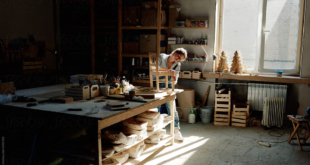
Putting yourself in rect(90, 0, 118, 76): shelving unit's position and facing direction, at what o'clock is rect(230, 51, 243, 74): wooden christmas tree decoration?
The wooden christmas tree decoration is roughly at 10 o'clock from the shelving unit.

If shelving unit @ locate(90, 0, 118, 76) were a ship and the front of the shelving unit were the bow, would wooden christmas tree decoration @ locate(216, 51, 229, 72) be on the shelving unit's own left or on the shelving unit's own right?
on the shelving unit's own left

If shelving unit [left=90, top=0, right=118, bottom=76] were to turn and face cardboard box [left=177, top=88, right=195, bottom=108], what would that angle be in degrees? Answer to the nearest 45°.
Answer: approximately 45° to its left

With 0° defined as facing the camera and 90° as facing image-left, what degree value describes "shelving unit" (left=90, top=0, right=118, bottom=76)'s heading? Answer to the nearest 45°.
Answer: approximately 0°

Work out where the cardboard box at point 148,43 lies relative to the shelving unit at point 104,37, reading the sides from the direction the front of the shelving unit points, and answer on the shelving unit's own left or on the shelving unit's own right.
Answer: on the shelving unit's own left

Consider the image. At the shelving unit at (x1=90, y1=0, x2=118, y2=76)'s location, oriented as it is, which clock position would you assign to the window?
The window is roughly at 10 o'clock from the shelving unit.

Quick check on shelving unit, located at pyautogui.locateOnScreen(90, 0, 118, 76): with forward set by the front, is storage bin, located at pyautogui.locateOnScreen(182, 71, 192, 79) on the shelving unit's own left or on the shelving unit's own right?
on the shelving unit's own left

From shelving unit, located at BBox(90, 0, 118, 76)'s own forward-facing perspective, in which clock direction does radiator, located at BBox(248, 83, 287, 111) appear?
The radiator is roughly at 10 o'clock from the shelving unit.

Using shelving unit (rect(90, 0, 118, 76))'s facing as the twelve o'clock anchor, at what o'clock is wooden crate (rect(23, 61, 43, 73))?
The wooden crate is roughly at 2 o'clock from the shelving unit.

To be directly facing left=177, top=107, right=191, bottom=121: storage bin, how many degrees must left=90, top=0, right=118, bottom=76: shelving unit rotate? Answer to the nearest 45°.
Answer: approximately 45° to its left

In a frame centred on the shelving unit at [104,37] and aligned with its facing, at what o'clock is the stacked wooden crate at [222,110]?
The stacked wooden crate is roughly at 10 o'clock from the shelving unit.
